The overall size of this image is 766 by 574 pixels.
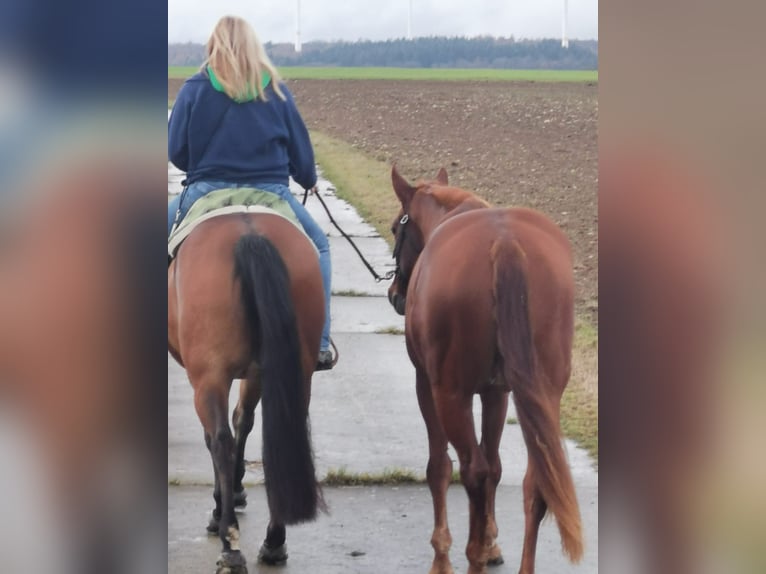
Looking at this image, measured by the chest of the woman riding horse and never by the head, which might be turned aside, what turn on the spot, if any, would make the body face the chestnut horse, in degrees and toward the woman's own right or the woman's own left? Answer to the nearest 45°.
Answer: approximately 135° to the woman's own right

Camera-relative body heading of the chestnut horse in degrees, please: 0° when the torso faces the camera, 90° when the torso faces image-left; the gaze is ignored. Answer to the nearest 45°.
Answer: approximately 180°

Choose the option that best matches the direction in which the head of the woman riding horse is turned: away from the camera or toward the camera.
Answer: away from the camera

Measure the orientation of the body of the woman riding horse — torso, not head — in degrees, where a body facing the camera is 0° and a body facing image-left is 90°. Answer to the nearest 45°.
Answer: approximately 180°

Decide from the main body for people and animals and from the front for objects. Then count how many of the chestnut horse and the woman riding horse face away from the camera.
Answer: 2

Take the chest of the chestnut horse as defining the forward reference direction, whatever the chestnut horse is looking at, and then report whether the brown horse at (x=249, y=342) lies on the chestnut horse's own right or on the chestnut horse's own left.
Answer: on the chestnut horse's own left
